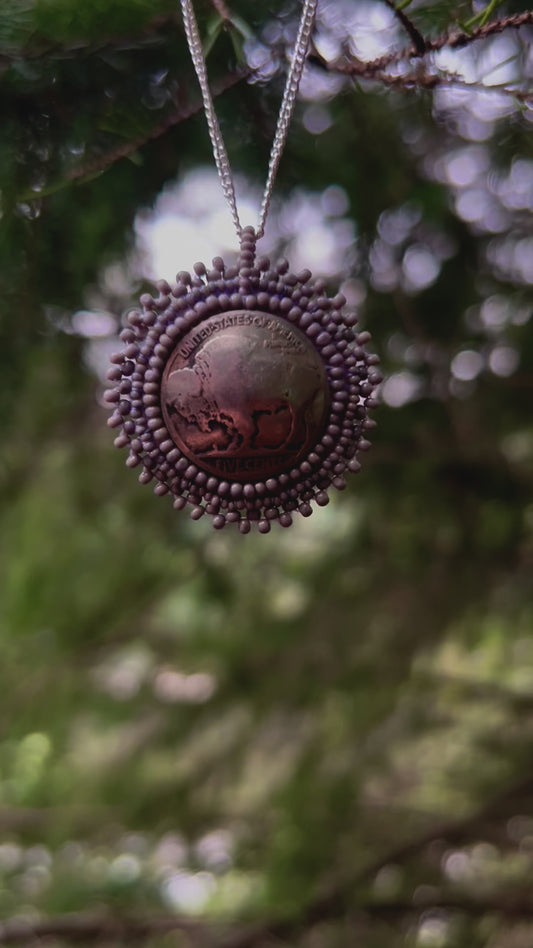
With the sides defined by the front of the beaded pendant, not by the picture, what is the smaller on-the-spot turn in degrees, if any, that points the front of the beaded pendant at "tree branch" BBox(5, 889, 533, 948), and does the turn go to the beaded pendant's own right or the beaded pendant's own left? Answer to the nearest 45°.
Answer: approximately 180°

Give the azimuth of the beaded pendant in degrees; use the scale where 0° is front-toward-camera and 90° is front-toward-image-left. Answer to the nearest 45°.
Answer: approximately 0°
